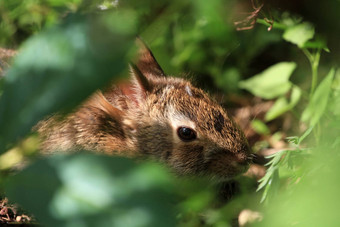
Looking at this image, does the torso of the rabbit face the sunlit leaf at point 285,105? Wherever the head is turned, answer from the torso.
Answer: yes

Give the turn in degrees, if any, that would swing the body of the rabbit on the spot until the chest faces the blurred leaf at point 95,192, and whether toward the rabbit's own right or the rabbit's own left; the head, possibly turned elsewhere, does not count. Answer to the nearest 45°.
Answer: approximately 90° to the rabbit's own right

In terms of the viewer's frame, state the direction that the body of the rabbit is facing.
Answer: to the viewer's right

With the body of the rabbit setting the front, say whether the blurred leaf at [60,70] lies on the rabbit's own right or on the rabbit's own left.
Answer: on the rabbit's own right

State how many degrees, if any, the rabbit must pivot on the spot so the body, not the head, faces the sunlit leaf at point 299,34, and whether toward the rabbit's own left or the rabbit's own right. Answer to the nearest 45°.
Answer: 0° — it already faces it

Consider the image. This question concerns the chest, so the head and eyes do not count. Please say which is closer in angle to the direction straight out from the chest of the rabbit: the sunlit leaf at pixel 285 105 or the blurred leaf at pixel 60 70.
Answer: the sunlit leaf

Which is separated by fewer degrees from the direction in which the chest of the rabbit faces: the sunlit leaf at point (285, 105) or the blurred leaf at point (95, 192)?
the sunlit leaf

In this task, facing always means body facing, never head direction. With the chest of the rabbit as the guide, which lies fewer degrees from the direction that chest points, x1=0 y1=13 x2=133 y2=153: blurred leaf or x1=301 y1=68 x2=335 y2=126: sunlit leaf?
the sunlit leaf

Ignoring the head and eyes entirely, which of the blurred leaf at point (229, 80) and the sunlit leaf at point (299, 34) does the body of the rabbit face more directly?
the sunlit leaf

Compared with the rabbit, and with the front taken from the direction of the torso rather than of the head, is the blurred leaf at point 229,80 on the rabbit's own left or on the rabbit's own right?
on the rabbit's own left
